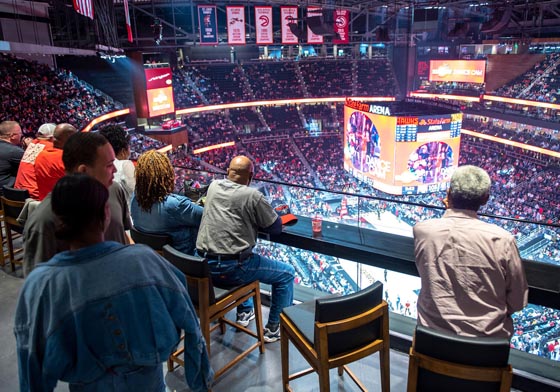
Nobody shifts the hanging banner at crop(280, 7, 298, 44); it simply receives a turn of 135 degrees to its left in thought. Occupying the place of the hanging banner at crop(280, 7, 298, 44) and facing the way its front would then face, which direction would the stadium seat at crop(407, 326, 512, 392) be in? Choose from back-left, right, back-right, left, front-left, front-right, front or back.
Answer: back-right

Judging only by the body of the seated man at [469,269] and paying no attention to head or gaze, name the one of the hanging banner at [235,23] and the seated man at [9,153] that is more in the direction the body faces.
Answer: the hanging banner

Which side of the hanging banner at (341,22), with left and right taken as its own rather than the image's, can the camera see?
front

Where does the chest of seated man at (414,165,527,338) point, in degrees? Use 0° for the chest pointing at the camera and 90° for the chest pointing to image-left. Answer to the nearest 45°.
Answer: approximately 180°

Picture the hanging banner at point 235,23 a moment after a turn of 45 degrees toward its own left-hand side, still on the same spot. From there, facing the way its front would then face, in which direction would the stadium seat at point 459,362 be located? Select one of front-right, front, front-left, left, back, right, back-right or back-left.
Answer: front-right

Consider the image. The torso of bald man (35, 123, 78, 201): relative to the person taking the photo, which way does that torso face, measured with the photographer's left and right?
facing away from the viewer and to the right of the viewer

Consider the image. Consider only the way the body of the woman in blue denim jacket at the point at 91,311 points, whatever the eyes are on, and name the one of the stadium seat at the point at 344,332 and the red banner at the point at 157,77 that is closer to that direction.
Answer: the red banner

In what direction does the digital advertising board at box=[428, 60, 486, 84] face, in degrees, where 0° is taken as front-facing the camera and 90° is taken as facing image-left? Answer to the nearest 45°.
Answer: approximately 0°

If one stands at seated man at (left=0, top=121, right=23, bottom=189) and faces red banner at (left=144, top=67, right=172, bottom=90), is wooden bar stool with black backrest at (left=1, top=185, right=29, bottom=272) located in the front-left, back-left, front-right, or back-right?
back-right

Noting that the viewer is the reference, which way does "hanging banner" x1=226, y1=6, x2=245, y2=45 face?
facing the viewer

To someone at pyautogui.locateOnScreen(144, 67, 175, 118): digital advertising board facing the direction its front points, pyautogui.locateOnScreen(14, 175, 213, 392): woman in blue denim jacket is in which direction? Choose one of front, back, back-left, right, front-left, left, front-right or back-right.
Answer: front

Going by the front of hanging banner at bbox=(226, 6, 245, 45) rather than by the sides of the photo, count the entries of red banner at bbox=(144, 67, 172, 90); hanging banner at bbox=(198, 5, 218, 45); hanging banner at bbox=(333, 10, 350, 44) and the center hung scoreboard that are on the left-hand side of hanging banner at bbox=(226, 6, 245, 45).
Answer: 2

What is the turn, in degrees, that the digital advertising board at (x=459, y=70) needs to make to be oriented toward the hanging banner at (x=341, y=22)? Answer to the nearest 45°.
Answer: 0° — it already faces it

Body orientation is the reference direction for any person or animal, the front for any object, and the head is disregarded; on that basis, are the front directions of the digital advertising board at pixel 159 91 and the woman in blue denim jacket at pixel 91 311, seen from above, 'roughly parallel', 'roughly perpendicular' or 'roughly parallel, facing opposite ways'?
roughly parallel, facing opposite ways

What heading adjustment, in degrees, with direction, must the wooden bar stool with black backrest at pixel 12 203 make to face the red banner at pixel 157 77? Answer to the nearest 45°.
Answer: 0° — it already faces it

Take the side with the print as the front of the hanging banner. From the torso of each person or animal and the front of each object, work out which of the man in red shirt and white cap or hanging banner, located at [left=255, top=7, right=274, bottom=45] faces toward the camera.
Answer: the hanging banner

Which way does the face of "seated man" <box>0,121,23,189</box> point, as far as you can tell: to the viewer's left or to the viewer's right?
to the viewer's right

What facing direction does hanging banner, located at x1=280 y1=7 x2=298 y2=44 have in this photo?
toward the camera

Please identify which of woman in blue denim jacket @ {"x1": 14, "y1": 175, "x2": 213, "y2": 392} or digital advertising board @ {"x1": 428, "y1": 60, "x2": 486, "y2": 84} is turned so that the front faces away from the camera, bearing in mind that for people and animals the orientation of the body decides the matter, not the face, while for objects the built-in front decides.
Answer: the woman in blue denim jacket

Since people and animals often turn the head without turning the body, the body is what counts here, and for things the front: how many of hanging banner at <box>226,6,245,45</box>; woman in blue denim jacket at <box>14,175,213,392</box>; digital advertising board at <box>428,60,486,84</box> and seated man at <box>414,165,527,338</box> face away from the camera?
2
